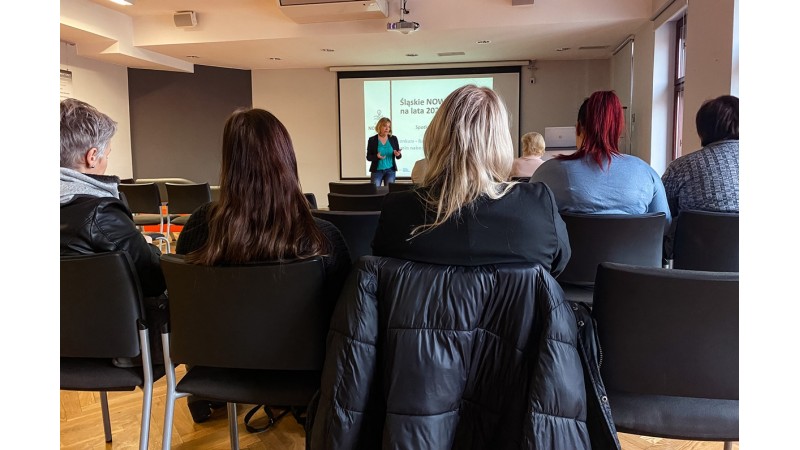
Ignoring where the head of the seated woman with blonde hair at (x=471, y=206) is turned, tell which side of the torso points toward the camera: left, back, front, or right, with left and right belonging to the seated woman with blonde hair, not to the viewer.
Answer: back

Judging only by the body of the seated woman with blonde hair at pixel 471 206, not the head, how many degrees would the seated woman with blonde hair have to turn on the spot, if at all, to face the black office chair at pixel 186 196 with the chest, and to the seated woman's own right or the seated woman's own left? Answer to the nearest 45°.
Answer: approximately 45° to the seated woman's own left

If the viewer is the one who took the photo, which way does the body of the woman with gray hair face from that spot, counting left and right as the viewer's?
facing away from the viewer and to the right of the viewer

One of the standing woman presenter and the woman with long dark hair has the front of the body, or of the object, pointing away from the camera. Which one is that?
the woman with long dark hair

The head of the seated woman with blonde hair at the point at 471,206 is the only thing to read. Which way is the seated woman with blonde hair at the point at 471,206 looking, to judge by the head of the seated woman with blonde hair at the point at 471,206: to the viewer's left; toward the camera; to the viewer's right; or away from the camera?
away from the camera

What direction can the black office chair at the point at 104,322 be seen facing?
away from the camera

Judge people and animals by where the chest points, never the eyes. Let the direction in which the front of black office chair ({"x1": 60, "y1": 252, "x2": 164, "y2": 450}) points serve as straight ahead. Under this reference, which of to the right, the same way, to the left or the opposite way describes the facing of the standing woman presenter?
the opposite way

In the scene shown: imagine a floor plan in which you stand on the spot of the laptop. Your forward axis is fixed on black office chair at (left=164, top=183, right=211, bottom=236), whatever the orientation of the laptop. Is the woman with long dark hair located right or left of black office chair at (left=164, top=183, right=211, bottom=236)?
left

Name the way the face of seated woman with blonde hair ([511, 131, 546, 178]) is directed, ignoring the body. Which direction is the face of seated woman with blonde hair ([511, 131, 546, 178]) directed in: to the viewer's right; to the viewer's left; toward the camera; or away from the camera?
away from the camera

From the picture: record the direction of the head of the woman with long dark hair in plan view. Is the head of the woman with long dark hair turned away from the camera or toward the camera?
away from the camera

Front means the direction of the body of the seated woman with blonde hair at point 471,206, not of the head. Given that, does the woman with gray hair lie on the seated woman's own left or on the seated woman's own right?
on the seated woman's own left

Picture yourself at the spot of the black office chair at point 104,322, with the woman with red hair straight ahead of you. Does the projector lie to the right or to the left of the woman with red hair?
left

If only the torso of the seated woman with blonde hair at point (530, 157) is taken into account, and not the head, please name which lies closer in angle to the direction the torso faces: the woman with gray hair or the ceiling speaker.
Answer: the ceiling speaker

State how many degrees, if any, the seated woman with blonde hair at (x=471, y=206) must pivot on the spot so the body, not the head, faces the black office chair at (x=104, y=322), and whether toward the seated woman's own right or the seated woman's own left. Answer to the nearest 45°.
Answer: approximately 90° to the seated woman's own left

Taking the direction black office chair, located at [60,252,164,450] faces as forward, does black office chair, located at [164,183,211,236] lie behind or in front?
in front
